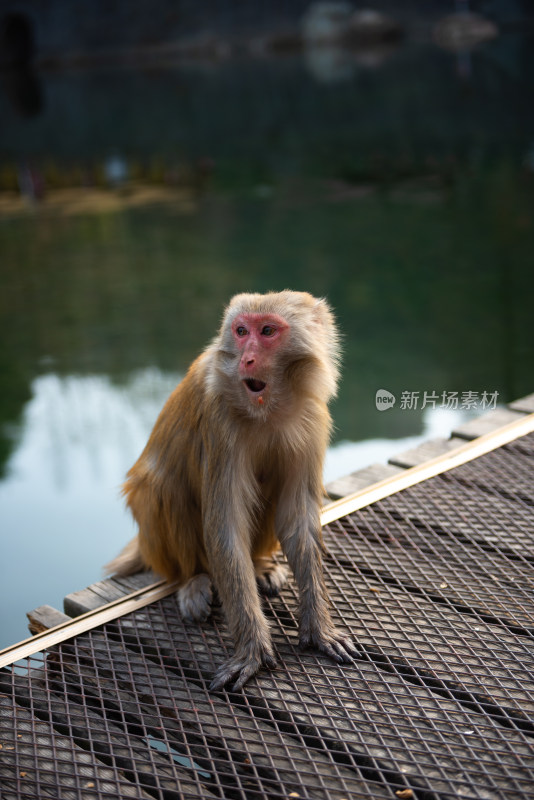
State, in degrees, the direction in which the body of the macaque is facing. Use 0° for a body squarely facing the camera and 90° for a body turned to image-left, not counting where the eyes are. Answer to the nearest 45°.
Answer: approximately 315°

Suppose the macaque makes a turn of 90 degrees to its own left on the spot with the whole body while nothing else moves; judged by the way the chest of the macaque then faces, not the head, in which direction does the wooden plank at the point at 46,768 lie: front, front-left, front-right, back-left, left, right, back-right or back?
back
